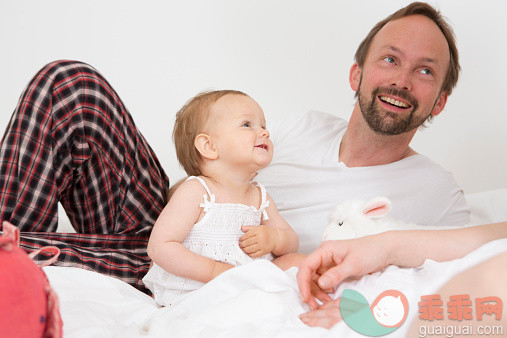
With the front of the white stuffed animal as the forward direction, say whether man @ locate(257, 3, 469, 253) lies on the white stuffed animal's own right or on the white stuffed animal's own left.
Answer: on the white stuffed animal's own right

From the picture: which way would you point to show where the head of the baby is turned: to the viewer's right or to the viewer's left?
to the viewer's right

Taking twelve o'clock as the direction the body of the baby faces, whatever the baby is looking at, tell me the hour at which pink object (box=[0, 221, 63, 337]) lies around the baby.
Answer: The pink object is roughly at 2 o'clock from the baby.

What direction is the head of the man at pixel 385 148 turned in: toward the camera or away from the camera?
toward the camera

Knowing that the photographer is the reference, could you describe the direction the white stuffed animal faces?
facing to the left of the viewer

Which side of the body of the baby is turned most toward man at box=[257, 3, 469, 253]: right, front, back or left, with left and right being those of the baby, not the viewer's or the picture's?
left

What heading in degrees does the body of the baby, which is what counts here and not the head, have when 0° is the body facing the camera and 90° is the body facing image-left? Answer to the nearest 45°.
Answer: approximately 315°
